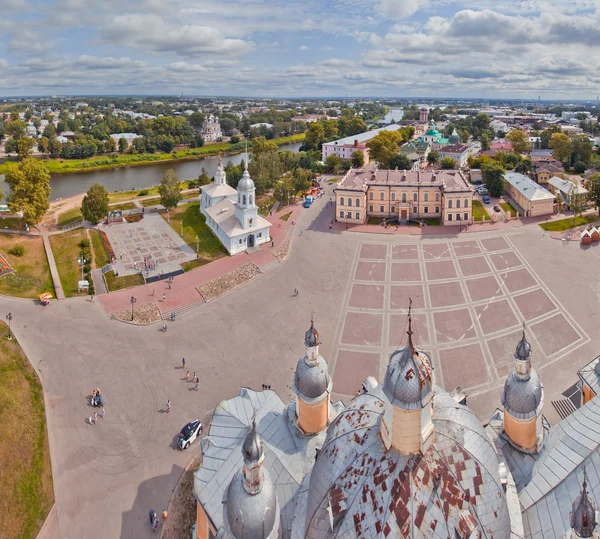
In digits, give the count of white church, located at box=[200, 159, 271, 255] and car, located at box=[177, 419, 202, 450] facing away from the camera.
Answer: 0

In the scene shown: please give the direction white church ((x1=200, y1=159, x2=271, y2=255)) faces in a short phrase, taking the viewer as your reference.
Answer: facing the viewer and to the right of the viewer

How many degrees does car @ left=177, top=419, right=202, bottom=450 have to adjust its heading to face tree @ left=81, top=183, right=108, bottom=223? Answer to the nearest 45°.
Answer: approximately 135° to its right

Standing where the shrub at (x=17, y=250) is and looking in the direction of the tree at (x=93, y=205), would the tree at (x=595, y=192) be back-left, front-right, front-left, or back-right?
front-right

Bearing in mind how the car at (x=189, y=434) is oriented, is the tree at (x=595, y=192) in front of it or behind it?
behind

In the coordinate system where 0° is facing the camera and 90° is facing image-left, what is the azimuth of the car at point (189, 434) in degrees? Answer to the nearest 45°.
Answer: approximately 45°

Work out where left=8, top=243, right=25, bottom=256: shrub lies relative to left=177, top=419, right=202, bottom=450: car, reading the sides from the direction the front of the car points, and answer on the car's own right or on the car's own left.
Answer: on the car's own right

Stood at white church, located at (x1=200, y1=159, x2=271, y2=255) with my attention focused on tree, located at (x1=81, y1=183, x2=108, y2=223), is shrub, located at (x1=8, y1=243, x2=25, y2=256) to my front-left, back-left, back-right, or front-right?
front-left

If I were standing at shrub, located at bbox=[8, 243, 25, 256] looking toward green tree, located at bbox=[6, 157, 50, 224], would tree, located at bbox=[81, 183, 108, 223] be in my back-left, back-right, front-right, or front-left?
front-right

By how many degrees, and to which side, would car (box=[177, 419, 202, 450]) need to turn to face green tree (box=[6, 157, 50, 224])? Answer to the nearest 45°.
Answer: approximately 135° to its right

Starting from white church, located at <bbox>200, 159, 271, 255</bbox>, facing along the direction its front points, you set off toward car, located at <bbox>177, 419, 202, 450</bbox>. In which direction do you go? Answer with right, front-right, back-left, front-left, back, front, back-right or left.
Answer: front-right

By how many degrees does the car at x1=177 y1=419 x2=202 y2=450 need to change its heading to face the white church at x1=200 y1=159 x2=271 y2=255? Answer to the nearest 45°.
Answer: approximately 135° to its right

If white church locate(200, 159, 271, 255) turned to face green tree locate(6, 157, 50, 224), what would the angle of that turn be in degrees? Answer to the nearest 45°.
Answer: approximately 135° to its right

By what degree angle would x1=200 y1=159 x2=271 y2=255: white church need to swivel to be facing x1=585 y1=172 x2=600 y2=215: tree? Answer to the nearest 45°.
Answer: approximately 45° to its left

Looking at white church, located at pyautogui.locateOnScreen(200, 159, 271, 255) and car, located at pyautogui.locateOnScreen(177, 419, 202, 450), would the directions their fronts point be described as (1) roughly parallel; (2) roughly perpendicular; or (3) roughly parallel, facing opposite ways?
roughly perpendicular
